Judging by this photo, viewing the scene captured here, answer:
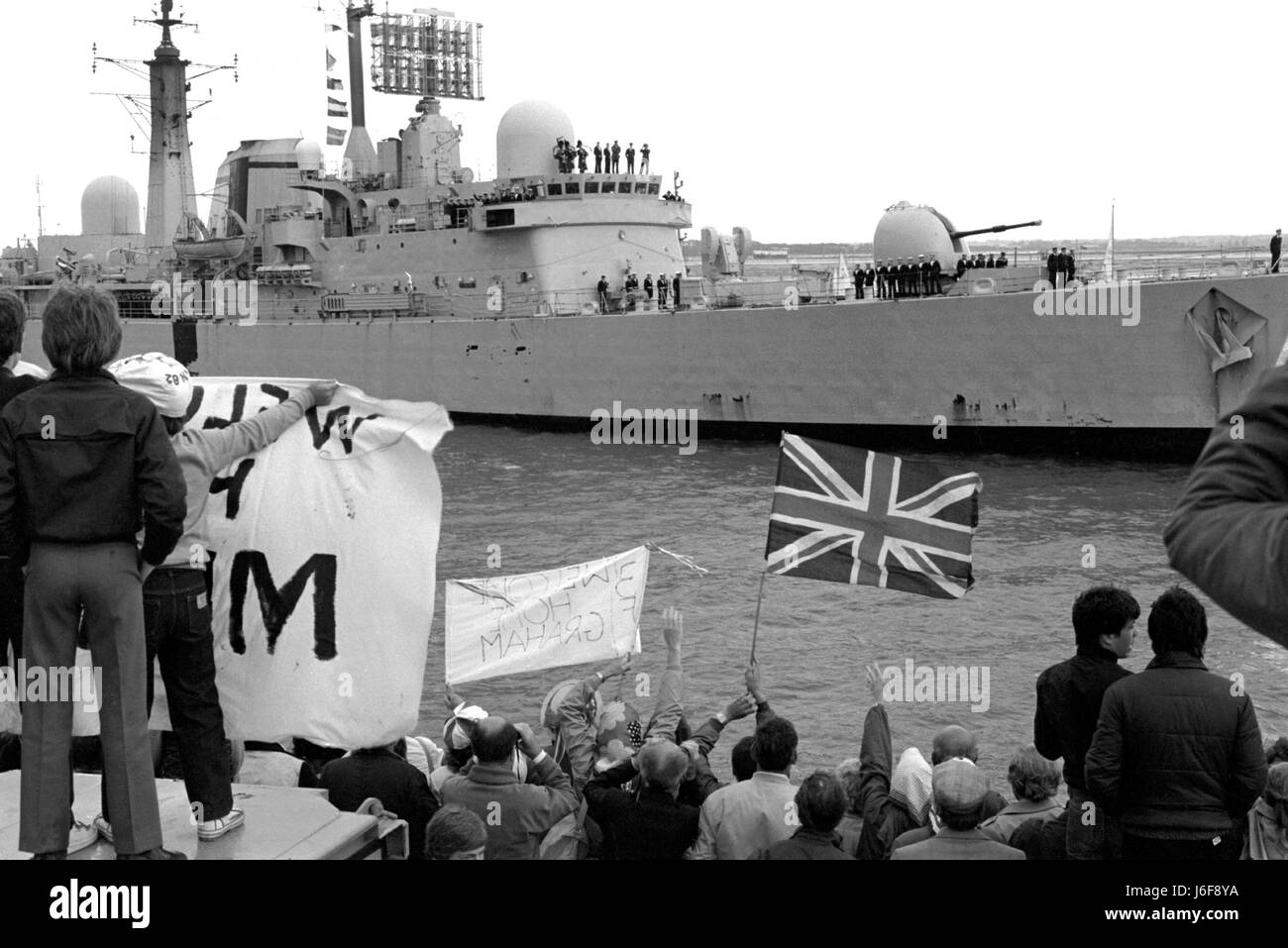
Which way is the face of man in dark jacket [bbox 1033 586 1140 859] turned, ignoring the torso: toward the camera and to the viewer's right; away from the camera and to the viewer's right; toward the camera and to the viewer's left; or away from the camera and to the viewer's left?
away from the camera and to the viewer's right

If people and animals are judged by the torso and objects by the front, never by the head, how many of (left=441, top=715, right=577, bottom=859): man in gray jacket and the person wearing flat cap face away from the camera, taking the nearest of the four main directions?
2

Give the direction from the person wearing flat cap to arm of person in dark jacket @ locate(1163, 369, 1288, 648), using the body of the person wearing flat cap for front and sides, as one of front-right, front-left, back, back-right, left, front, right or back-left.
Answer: back

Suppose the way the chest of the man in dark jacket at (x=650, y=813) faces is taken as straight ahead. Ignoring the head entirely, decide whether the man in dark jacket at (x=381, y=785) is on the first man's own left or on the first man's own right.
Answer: on the first man's own left

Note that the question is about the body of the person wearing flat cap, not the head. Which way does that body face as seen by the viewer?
away from the camera

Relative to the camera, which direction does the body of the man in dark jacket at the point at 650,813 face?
away from the camera

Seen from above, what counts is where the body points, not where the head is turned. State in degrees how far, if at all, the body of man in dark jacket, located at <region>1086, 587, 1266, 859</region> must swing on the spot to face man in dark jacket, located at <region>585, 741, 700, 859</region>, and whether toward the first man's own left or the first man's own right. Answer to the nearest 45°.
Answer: approximately 90° to the first man's own left

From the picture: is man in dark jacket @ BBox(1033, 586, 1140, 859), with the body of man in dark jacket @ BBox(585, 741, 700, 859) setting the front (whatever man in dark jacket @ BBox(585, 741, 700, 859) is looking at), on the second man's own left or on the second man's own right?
on the second man's own right

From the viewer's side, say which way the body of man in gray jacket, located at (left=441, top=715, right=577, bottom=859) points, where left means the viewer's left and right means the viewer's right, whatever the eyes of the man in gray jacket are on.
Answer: facing away from the viewer

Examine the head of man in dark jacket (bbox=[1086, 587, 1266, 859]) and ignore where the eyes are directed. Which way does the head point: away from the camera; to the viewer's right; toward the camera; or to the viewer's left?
away from the camera

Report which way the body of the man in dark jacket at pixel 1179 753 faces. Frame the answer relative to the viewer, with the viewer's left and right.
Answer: facing away from the viewer
